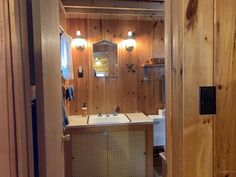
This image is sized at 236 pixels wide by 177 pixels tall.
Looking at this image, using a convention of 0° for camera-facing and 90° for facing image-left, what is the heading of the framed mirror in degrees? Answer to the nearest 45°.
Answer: approximately 0°

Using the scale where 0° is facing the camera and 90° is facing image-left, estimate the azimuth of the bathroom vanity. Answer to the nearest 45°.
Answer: approximately 0°

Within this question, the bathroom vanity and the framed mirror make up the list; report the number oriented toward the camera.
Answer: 2
